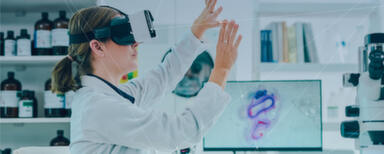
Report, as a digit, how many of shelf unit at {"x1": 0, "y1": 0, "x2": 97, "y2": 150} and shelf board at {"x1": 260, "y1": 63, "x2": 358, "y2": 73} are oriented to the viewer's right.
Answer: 0

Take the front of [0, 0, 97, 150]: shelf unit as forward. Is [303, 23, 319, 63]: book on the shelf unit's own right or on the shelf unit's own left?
on the shelf unit's own left

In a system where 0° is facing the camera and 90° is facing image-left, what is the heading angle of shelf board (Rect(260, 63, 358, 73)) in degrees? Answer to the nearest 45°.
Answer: approximately 0°

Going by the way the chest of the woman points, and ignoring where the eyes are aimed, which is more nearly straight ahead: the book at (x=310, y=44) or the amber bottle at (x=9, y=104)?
the book

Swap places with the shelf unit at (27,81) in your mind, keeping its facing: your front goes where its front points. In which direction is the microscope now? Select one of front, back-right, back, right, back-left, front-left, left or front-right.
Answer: front-left

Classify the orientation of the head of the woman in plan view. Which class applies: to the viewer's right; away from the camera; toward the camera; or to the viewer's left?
to the viewer's right

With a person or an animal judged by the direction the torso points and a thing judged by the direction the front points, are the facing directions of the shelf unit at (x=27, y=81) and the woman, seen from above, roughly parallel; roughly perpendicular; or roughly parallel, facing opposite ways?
roughly perpendicular

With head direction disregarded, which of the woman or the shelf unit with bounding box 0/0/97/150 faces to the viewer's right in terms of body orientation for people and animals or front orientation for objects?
the woman

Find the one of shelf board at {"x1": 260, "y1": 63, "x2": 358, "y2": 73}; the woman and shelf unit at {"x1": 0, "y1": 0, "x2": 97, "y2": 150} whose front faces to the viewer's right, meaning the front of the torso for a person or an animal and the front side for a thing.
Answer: the woman

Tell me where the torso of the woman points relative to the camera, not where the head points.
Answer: to the viewer's right
